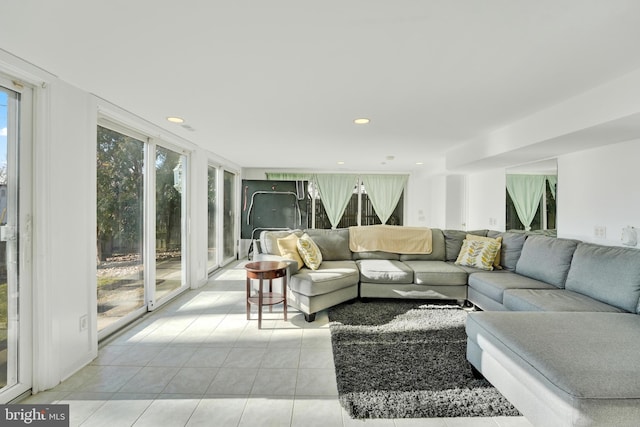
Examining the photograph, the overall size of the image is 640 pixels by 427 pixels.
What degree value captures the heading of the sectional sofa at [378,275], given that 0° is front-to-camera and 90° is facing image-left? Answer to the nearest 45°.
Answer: approximately 0°

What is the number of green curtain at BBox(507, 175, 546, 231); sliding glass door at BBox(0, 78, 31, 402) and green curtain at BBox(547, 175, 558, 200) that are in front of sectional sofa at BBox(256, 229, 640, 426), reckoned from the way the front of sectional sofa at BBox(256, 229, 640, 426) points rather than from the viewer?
1

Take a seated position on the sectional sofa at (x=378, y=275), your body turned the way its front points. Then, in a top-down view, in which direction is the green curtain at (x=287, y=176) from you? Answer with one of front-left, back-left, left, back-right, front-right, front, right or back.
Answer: back-right

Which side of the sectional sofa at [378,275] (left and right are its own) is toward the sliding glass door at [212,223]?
right

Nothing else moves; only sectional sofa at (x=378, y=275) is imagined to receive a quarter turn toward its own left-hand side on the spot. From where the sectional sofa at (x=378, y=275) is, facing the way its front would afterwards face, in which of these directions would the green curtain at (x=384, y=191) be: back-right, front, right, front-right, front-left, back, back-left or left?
left

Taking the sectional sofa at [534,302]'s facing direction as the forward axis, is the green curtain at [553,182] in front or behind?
behind

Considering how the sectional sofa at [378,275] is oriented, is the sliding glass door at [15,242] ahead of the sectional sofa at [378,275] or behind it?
ahead

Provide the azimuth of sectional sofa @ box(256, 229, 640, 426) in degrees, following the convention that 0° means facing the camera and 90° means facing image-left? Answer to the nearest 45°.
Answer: approximately 45°

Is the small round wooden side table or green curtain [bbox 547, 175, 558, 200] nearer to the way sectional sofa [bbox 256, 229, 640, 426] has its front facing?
the small round wooden side table

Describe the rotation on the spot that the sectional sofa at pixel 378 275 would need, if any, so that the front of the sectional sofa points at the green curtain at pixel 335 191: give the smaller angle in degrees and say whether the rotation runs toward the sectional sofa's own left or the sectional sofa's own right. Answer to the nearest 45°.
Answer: approximately 180°
